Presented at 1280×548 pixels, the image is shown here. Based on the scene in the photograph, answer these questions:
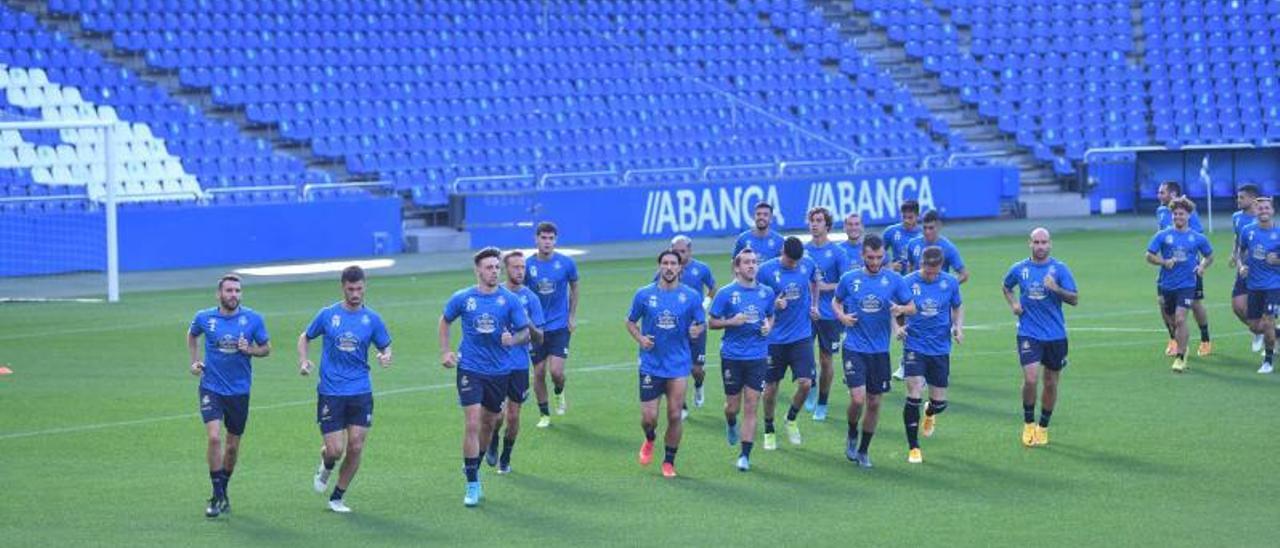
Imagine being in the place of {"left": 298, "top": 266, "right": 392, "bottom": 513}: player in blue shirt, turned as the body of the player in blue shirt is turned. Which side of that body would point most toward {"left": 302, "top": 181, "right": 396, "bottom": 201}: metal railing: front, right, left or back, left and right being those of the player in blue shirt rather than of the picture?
back

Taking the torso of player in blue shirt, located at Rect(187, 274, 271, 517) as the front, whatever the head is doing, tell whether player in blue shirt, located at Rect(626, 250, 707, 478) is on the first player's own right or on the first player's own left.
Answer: on the first player's own left

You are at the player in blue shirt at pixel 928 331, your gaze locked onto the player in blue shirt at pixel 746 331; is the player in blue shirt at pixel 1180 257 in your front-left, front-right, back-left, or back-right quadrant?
back-right

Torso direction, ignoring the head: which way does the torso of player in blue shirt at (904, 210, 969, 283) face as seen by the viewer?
toward the camera

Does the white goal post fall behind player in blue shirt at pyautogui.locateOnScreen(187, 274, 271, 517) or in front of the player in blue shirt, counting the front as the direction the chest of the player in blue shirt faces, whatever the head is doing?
behind

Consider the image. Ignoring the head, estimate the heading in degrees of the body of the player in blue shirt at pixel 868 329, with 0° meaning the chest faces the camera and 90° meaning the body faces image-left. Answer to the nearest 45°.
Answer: approximately 0°

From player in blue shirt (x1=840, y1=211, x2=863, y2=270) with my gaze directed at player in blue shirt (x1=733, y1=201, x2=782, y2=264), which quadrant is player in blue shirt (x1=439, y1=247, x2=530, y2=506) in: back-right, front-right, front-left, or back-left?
front-left

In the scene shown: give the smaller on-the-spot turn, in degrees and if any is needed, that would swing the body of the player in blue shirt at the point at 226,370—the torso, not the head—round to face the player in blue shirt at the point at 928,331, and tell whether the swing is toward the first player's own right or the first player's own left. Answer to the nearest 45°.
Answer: approximately 90° to the first player's own left

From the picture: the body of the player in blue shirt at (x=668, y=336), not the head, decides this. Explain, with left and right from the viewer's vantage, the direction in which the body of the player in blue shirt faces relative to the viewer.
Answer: facing the viewer

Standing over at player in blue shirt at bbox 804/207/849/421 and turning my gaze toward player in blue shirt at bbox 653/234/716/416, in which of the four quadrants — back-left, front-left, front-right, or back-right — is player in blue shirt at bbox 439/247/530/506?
front-left

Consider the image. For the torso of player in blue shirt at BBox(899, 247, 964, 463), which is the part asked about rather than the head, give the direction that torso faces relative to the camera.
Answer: toward the camera

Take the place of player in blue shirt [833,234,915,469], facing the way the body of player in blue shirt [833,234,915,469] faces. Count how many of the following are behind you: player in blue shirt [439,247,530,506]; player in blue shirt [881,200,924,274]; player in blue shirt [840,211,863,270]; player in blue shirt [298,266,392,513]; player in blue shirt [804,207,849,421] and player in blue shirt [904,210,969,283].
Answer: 4

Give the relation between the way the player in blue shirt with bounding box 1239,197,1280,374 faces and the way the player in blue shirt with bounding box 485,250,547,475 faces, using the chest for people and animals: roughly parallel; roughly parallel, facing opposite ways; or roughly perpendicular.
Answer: roughly parallel
